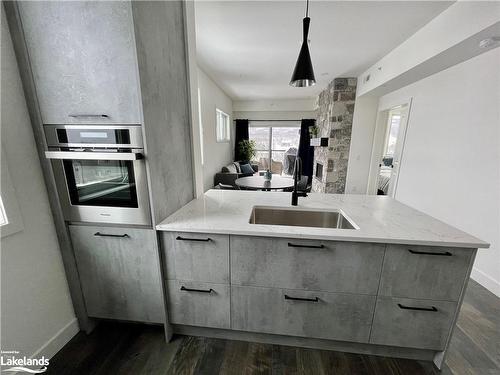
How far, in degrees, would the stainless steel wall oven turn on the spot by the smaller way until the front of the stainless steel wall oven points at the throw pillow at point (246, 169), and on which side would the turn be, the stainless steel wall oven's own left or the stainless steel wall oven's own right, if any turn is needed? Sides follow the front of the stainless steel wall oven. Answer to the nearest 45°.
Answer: approximately 180°

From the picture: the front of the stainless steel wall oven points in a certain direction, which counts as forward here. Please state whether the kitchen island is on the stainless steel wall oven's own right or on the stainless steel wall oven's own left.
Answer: on the stainless steel wall oven's own left
